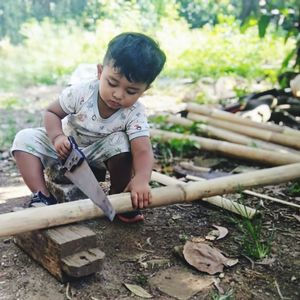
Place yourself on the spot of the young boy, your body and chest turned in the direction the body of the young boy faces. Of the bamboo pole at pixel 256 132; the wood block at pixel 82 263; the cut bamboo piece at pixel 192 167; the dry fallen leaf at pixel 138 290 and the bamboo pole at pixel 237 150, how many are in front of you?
2

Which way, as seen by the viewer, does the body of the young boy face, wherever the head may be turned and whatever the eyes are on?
toward the camera

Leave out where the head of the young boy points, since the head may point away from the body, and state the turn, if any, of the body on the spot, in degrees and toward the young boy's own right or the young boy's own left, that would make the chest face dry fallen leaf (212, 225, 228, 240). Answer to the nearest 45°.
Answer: approximately 45° to the young boy's own left

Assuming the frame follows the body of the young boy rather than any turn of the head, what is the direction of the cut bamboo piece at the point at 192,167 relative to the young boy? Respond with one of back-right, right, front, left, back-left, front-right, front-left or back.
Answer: back-left

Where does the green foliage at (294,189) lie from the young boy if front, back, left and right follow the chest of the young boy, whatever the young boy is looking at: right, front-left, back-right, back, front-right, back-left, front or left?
left

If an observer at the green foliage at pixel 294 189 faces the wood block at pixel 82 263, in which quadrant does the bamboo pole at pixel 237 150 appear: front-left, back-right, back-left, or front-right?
back-right

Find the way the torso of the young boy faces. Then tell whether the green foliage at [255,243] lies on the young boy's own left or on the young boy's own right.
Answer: on the young boy's own left

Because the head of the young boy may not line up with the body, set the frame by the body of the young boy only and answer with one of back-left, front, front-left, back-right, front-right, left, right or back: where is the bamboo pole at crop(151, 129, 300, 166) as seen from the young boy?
back-left

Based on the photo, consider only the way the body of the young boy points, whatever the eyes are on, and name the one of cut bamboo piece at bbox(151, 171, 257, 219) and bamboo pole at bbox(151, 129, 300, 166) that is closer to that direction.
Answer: the cut bamboo piece

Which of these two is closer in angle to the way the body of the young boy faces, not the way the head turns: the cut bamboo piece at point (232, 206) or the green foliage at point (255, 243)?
the green foliage

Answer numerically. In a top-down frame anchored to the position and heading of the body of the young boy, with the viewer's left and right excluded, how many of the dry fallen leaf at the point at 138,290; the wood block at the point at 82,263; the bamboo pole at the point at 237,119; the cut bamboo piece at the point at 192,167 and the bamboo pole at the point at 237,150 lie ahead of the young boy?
2

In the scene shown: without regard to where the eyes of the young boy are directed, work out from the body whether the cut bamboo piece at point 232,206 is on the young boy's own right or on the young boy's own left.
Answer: on the young boy's own left

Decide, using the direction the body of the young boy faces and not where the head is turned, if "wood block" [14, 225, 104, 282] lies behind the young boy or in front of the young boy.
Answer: in front

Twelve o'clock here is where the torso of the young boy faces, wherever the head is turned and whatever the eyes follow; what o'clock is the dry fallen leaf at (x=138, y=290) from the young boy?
The dry fallen leaf is roughly at 12 o'clock from the young boy.

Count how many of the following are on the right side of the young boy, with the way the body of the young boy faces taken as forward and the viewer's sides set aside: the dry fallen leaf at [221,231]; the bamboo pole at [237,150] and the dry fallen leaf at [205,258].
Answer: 0

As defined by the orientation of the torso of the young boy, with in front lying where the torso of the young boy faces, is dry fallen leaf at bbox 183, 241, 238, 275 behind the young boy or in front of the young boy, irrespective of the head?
in front

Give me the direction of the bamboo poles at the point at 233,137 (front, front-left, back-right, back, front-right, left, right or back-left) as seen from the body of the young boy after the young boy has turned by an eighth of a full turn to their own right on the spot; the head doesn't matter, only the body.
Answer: back

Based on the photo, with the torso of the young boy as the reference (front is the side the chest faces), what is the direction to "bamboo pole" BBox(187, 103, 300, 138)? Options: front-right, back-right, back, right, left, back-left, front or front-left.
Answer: back-left
